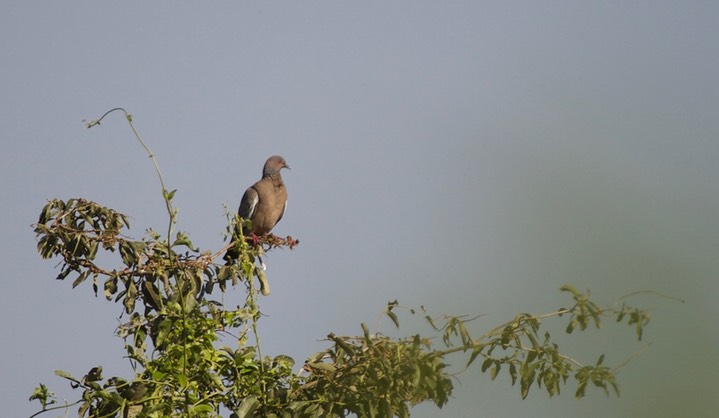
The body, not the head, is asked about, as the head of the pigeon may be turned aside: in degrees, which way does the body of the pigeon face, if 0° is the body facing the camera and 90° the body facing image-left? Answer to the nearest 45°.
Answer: approximately 315°
